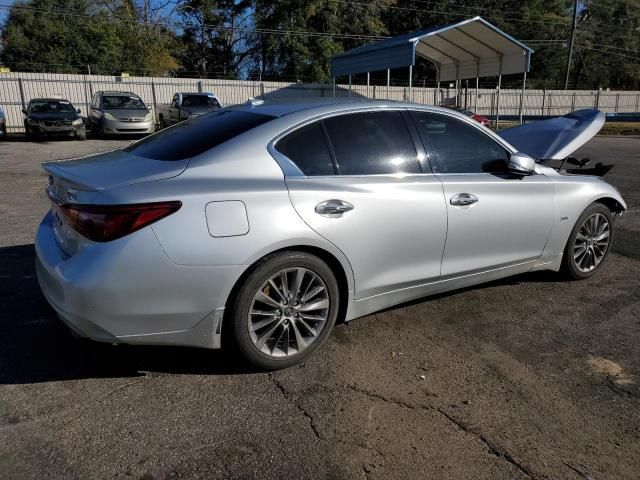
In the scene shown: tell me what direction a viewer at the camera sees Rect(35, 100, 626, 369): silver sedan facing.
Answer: facing away from the viewer and to the right of the viewer

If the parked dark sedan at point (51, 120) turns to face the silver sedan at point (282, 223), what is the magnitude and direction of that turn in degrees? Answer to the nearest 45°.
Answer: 0° — it already faces it

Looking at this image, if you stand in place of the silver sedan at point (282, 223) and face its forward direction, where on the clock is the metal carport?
The metal carport is roughly at 11 o'clock from the silver sedan.

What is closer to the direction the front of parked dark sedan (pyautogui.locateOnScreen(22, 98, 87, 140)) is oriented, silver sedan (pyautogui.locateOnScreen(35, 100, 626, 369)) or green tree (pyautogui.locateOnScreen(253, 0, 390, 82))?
the silver sedan

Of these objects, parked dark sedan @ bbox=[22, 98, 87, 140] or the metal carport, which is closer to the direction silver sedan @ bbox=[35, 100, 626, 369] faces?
the metal carport

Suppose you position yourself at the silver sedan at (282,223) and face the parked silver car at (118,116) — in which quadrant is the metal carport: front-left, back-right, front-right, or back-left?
front-right

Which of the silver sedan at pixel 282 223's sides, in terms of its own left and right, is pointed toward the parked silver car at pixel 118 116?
left

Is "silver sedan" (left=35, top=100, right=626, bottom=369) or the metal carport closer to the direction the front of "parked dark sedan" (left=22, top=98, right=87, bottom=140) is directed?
the silver sedan

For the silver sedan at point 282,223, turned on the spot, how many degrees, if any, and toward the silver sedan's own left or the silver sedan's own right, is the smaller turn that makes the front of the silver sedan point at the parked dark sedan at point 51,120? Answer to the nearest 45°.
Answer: approximately 90° to the silver sedan's own left

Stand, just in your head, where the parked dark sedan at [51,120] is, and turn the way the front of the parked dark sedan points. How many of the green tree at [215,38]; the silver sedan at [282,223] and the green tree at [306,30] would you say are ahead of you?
1

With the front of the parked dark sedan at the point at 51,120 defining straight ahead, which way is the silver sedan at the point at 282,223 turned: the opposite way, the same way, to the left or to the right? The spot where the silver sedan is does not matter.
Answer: to the left

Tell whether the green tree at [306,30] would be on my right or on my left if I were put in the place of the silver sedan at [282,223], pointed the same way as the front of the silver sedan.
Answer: on my left

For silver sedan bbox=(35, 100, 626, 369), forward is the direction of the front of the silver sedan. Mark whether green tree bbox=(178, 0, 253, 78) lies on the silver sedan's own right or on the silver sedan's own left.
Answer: on the silver sedan's own left

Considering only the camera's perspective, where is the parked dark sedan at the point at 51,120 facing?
facing the viewer

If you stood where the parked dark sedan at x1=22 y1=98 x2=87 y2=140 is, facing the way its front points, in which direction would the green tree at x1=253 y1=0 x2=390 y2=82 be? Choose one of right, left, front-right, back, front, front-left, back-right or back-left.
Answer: back-left

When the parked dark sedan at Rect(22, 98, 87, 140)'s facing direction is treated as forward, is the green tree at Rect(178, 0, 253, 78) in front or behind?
behind

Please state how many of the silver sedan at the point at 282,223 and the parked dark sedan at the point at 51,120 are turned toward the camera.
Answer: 1
